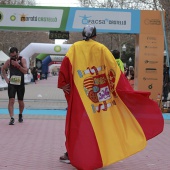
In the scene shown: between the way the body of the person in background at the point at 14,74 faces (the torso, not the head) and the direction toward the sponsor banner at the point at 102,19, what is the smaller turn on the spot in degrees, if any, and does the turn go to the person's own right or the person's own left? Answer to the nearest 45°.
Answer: approximately 135° to the person's own left

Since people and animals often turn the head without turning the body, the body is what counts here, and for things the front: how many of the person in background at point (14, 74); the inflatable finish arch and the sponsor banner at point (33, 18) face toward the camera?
3

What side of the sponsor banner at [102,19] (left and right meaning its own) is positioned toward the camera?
front

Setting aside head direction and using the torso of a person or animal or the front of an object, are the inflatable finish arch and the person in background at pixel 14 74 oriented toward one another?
no

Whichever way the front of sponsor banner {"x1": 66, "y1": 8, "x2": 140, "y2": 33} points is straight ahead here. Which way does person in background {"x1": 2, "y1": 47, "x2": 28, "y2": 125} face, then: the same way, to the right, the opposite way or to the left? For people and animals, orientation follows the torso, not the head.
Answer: the same way

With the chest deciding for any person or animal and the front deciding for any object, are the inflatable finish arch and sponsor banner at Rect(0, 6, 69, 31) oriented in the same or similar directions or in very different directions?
same or similar directions

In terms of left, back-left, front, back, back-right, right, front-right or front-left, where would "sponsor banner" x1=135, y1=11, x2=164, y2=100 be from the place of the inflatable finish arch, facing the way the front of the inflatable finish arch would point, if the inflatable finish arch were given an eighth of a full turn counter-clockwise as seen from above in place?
front-right

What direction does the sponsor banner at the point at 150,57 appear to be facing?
toward the camera

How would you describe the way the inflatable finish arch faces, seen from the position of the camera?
facing the viewer

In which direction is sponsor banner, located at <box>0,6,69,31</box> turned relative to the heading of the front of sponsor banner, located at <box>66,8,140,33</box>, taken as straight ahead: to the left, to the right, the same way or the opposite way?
the same way

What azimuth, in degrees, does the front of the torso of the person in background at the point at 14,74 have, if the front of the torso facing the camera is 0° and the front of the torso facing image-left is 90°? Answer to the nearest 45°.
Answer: approximately 0°

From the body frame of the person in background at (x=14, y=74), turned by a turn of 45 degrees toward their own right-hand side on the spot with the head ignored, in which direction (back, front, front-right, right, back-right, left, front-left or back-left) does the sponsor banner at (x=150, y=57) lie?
back

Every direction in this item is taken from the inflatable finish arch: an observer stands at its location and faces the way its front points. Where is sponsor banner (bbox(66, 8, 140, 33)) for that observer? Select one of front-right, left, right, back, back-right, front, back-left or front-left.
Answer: front

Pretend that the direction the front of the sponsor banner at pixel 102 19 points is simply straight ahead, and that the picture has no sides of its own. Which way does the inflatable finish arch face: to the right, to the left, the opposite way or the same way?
the same way

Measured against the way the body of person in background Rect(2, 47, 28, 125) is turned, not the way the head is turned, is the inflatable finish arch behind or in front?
behind

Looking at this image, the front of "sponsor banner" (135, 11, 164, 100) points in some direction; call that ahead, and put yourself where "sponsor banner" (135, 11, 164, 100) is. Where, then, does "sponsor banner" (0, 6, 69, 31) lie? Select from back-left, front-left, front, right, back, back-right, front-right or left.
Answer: right

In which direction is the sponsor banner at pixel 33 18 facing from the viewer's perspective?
toward the camera
